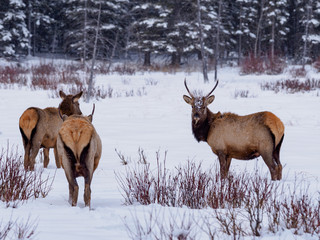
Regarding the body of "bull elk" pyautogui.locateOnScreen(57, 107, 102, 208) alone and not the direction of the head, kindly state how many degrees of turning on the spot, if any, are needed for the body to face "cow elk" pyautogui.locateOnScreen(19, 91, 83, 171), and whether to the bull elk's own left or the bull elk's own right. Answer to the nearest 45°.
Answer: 0° — it already faces it

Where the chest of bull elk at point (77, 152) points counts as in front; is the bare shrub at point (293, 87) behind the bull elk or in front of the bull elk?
in front

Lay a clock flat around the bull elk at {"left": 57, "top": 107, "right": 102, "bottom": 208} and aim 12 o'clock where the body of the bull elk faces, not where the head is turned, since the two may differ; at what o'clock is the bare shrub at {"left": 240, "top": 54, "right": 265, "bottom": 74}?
The bare shrub is roughly at 1 o'clock from the bull elk.

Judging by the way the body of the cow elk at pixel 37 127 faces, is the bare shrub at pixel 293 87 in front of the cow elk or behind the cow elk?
in front

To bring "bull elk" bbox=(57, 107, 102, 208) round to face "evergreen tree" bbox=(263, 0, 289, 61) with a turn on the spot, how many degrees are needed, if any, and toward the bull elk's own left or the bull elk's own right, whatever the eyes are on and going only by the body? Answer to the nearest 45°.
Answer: approximately 45° to the bull elk's own right

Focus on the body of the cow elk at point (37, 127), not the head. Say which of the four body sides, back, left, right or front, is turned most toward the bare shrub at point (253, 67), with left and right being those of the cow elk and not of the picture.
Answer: front

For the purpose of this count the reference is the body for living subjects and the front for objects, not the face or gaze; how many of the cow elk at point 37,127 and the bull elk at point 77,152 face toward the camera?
0

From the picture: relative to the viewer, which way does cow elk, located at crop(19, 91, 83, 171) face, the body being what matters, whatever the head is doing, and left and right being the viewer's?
facing away from the viewer and to the right of the viewer

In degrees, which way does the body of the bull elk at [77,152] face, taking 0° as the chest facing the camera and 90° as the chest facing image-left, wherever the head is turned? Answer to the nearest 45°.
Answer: approximately 180°

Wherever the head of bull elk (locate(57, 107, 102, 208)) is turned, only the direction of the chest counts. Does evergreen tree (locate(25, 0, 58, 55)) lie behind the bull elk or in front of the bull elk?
in front

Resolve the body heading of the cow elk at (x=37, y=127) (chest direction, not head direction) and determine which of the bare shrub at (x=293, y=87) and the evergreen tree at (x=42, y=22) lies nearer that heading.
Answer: the bare shrub

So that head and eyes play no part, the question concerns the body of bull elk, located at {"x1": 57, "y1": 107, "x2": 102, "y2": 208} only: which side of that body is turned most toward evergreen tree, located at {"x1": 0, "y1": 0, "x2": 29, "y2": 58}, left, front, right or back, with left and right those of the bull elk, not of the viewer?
front

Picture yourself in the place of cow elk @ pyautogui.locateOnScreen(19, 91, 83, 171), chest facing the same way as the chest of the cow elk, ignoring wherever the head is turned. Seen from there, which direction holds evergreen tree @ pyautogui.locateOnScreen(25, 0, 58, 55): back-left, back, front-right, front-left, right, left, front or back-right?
front-left
